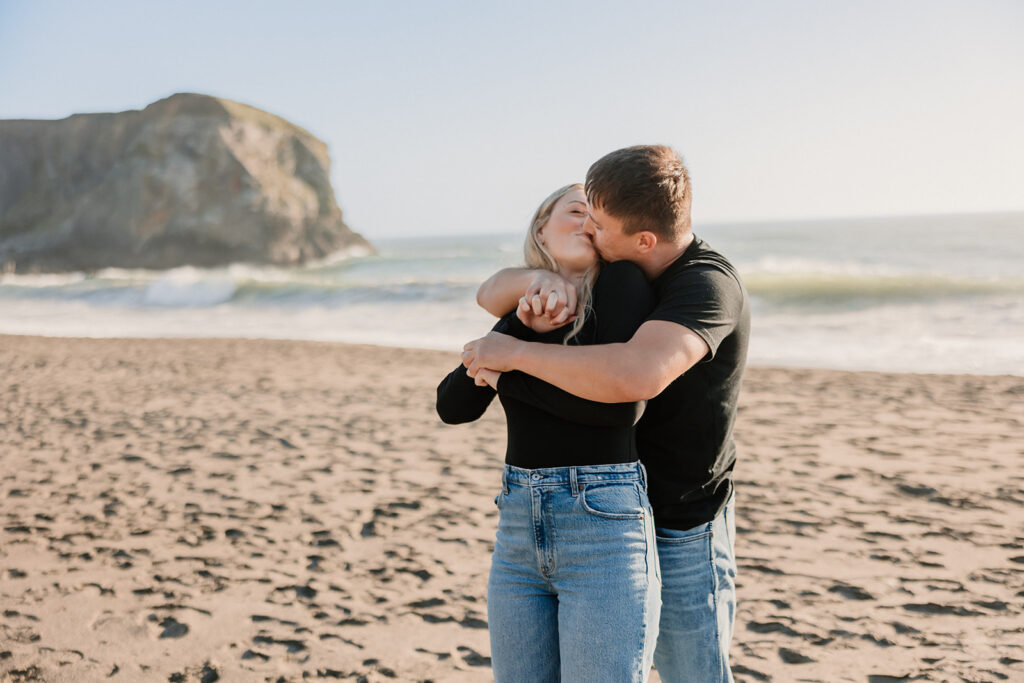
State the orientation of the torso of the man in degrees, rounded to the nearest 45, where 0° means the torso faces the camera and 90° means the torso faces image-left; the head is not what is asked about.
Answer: approximately 90°

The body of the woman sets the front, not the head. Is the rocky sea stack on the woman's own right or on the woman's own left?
on the woman's own right

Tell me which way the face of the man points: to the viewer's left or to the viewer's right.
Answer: to the viewer's left

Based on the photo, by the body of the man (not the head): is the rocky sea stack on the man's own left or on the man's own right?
on the man's own right

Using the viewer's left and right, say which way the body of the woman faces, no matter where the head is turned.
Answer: facing the viewer and to the left of the viewer
